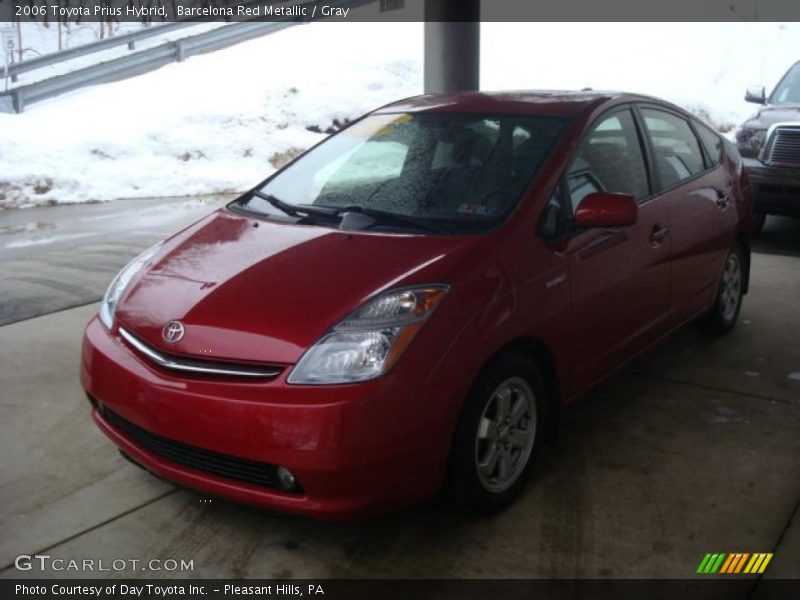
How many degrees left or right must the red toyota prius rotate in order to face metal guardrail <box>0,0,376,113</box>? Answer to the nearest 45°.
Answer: approximately 135° to its right

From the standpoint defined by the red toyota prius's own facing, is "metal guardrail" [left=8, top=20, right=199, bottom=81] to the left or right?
on its right

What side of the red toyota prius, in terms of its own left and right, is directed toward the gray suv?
back

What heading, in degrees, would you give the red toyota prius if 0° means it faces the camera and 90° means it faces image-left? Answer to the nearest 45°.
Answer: approximately 45°

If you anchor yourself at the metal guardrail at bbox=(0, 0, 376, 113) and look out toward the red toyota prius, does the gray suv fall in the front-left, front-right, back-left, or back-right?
front-left

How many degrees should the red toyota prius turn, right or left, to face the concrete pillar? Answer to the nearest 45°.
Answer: approximately 135° to its right
